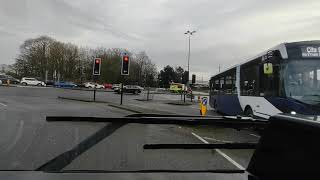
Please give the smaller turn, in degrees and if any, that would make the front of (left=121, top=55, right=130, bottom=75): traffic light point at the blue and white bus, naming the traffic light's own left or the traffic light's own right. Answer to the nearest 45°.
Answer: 0° — it already faces it

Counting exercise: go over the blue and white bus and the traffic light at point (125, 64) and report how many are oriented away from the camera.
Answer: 0

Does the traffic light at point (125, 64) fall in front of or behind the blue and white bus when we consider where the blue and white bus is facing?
behind

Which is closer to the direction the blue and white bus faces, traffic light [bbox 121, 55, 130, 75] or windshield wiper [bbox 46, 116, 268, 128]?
the windshield wiper

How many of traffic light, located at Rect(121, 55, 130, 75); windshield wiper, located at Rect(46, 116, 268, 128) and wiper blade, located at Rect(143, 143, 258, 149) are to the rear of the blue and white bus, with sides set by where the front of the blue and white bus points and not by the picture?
1

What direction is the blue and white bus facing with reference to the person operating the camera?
facing the viewer and to the right of the viewer

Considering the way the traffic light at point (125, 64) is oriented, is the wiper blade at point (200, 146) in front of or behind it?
in front

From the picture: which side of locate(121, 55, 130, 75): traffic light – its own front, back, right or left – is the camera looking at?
front

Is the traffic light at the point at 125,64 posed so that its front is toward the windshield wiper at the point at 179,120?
yes
